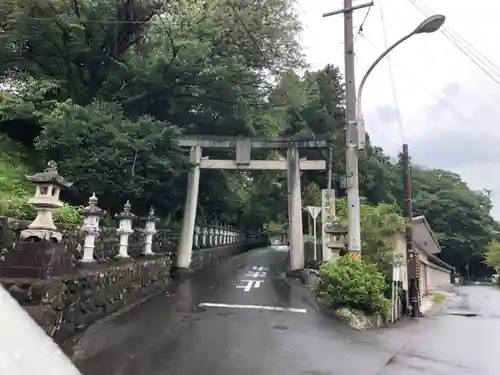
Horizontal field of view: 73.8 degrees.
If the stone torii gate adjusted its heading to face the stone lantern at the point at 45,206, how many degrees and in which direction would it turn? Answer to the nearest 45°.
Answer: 0° — it already faces it

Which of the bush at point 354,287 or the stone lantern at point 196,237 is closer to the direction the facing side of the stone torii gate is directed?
the bush

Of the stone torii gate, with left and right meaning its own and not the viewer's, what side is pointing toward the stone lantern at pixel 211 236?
back

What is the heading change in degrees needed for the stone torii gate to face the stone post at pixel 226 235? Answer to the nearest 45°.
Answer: approximately 180°

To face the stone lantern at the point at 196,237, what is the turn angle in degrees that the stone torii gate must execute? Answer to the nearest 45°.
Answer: approximately 135° to its right

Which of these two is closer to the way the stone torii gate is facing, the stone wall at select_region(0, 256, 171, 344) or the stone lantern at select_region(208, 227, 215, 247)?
the stone wall

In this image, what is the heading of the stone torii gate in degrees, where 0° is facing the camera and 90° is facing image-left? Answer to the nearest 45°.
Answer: approximately 0°

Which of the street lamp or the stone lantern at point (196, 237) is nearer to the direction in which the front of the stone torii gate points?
the street lamp

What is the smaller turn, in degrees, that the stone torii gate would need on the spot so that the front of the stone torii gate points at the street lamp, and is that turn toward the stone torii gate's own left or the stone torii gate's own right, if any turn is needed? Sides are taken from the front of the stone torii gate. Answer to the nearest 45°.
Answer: approximately 45° to the stone torii gate's own left

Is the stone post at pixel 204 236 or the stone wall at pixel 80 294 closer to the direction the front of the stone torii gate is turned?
the stone wall

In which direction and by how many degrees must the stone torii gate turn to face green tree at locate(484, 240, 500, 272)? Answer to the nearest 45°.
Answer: approximately 135° to its left
